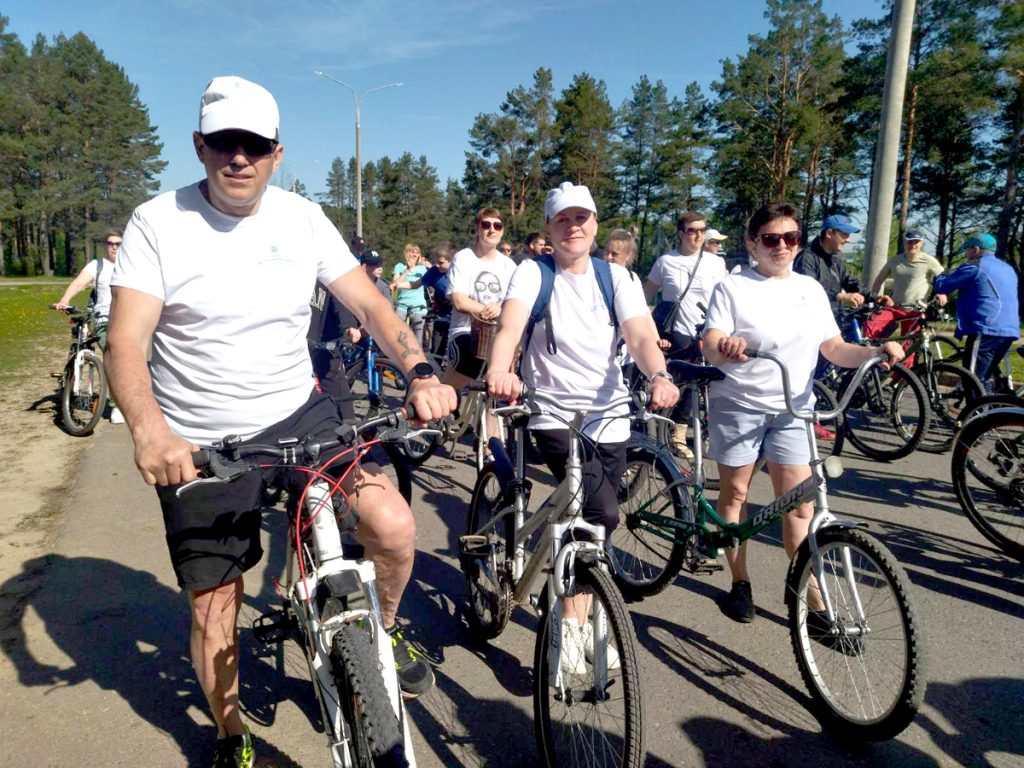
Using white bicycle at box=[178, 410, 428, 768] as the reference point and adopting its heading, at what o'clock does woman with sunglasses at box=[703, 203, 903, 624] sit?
The woman with sunglasses is roughly at 8 o'clock from the white bicycle.

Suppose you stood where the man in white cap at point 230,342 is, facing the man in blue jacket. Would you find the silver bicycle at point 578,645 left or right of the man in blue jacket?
right

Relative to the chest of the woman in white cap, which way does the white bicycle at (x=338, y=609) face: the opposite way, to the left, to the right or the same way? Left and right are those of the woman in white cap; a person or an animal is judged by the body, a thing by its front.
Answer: the same way

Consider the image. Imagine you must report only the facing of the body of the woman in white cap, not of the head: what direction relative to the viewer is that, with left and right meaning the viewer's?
facing the viewer

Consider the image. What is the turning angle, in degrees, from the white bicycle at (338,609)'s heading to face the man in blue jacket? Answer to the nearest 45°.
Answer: approximately 135° to its left

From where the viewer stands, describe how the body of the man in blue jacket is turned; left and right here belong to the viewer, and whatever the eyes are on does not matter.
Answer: facing away from the viewer and to the left of the viewer

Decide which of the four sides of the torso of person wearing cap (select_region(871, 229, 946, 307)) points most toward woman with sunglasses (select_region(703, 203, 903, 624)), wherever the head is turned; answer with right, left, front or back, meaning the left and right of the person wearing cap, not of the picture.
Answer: front

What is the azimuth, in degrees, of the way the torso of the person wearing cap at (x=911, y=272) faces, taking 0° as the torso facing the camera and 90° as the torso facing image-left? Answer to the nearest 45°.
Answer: approximately 0°

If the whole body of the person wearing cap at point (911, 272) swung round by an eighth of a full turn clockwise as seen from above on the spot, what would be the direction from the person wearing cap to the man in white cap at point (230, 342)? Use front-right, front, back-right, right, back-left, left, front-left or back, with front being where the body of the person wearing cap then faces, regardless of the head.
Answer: front-left

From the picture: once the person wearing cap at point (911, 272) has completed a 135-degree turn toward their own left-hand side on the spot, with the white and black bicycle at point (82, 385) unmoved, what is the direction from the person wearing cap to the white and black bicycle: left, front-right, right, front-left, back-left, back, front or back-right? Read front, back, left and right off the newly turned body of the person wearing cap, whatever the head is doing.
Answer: back

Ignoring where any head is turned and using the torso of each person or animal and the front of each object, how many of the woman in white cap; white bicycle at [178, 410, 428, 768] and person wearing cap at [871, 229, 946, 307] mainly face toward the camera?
3

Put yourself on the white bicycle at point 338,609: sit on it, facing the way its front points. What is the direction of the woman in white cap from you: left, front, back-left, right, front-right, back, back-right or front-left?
back-left

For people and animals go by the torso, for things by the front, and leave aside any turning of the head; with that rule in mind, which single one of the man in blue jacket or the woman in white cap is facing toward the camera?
the woman in white cap

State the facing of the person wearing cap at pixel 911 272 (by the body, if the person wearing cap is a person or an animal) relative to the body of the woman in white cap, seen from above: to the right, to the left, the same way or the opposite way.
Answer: the same way

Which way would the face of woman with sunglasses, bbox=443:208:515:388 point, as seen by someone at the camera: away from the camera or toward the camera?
toward the camera

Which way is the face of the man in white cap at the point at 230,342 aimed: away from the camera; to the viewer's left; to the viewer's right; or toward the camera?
toward the camera

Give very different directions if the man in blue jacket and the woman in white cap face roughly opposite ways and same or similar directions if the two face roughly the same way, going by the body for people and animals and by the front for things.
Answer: very different directions

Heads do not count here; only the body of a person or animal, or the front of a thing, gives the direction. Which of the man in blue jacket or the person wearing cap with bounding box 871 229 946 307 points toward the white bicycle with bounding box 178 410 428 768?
the person wearing cap
